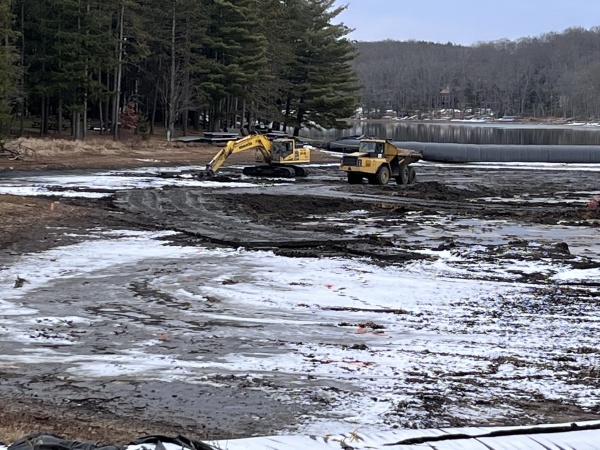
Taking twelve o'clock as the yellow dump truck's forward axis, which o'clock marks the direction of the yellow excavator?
The yellow excavator is roughly at 2 o'clock from the yellow dump truck.

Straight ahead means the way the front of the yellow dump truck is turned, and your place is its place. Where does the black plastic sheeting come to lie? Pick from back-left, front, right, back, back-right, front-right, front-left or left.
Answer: front-left

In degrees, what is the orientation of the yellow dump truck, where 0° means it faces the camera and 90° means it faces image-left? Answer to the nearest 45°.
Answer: approximately 45°

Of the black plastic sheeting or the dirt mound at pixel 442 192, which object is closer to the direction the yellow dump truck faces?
the black plastic sheeting

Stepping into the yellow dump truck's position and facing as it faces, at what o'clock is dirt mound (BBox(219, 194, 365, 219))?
The dirt mound is roughly at 11 o'clock from the yellow dump truck.

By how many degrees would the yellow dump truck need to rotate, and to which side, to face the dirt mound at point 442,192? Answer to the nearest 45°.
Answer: approximately 90° to its left
